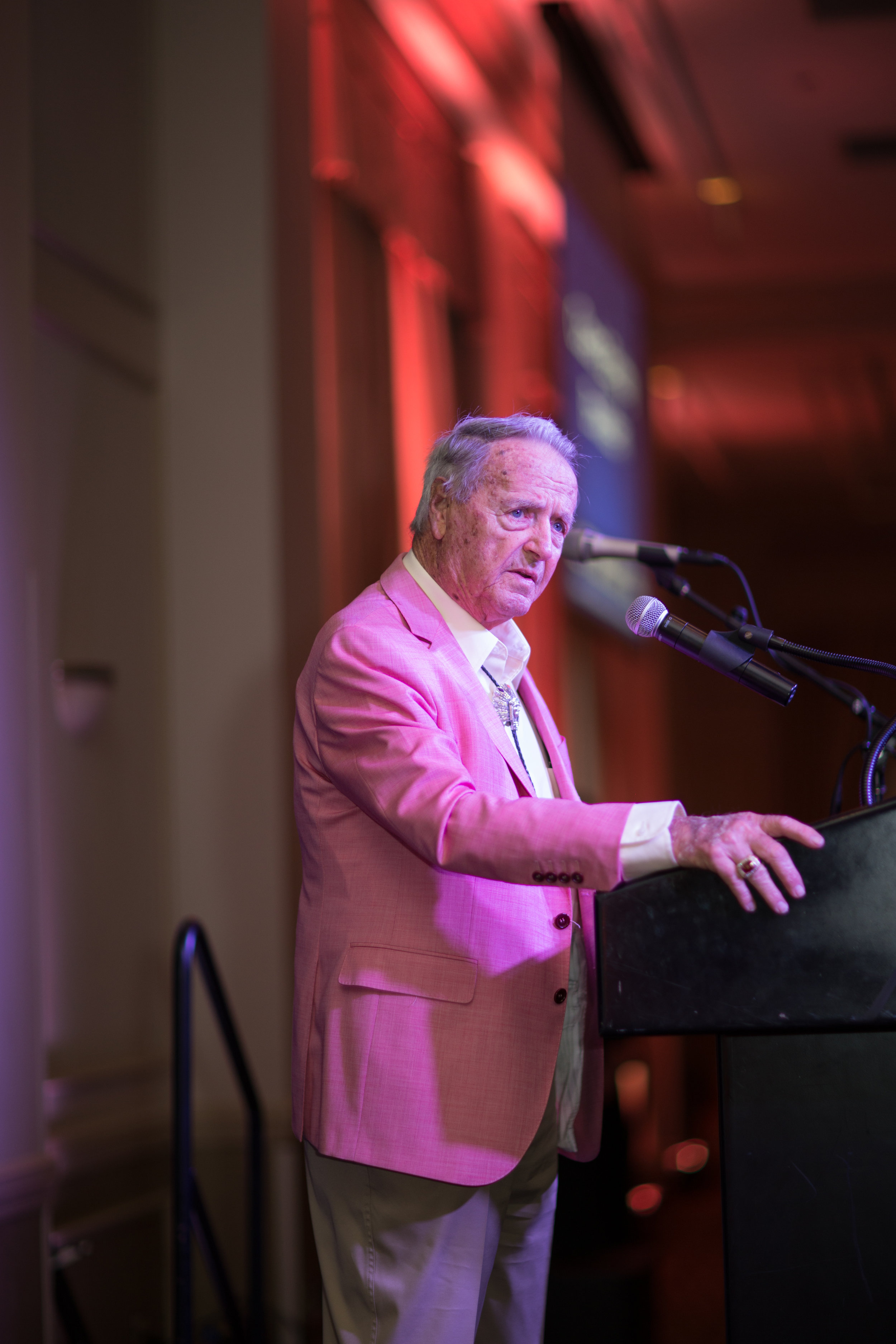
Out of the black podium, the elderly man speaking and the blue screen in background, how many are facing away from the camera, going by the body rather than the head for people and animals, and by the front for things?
0

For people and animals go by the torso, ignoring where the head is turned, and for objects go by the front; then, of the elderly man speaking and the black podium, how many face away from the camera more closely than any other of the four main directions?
0

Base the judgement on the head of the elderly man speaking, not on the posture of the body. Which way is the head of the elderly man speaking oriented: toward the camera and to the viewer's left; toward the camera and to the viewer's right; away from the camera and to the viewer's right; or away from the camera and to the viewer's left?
toward the camera and to the viewer's right

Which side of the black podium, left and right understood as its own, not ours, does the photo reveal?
right

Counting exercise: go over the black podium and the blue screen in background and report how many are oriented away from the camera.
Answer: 0

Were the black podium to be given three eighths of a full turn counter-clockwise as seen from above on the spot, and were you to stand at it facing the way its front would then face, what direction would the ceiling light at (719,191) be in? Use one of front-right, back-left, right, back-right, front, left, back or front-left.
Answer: front-right

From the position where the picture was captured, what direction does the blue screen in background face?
facing the viewer and to the right of the viewer
